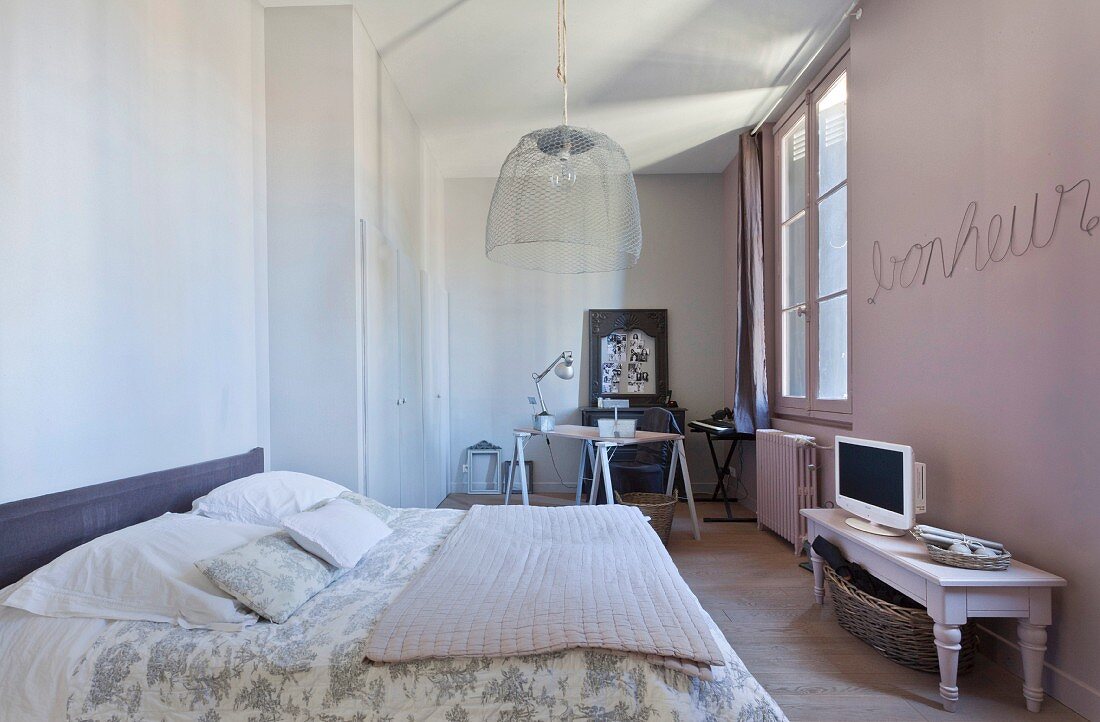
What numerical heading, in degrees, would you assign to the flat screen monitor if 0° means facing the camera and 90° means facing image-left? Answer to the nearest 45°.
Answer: approximately 45°

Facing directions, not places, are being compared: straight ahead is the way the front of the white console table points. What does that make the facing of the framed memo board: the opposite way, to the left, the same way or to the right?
to the left

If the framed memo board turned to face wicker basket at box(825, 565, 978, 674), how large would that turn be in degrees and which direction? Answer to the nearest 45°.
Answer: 0° — it already faces it

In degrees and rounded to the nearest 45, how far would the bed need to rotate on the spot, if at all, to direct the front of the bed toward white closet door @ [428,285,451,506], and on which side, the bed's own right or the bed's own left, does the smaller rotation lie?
approximately 90° to the bed's own left

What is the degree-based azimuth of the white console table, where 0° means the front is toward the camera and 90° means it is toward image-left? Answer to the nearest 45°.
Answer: approximately 45°

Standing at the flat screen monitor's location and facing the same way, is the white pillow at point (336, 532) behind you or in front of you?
in front

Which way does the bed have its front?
to the viewer's right

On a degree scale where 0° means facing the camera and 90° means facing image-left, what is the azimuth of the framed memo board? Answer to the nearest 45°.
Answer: approximately 0°

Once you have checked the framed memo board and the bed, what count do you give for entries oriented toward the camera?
1

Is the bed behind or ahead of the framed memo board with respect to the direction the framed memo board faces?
ahead

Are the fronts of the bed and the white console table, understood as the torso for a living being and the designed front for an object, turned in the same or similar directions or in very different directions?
very different directions

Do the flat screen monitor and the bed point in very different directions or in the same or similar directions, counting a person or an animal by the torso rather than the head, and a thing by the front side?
very different directions

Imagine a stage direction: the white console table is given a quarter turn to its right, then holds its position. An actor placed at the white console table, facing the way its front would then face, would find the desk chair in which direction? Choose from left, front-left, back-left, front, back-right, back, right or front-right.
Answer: front
